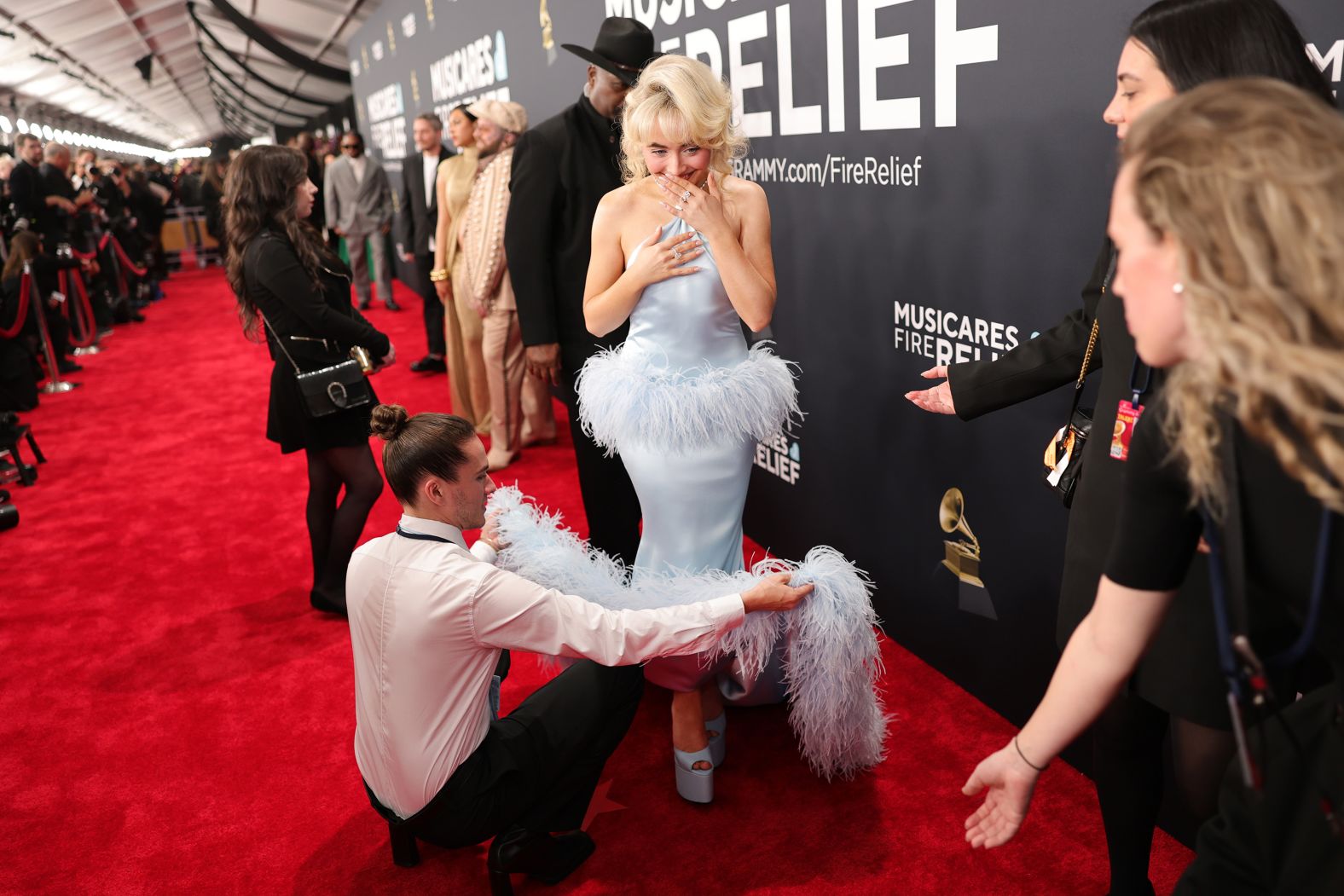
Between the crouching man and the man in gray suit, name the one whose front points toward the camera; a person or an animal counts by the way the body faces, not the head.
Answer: the man in gray suit

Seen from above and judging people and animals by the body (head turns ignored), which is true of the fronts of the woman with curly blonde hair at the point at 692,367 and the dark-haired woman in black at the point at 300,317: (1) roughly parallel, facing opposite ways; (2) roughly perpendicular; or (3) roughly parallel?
roughly perpendicular

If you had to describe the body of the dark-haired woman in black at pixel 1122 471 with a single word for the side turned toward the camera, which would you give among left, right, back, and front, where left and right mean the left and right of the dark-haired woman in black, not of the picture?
left

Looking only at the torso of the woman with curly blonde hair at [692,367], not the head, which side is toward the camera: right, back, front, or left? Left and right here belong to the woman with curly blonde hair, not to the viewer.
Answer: front

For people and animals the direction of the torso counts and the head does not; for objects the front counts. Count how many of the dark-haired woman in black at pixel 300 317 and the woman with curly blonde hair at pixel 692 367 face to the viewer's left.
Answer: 0

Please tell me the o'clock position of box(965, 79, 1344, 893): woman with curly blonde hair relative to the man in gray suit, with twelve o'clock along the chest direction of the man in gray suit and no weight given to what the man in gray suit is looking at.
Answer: The woman with curly blonde hair is roughly at 12 o'clock from the man in gray suit.

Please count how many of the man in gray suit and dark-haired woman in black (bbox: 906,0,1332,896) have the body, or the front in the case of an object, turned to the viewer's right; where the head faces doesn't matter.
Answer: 0

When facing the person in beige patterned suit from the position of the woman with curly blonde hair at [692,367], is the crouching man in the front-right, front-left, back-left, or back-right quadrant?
back-left

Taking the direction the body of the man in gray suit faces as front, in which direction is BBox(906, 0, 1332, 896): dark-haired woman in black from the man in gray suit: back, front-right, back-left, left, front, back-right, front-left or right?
front

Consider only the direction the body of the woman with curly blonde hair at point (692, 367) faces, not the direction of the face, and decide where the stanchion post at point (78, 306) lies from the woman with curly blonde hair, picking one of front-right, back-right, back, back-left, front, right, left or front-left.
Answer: back-right

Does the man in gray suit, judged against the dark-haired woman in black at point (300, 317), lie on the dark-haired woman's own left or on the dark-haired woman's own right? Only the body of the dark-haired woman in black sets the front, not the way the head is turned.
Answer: on the dark-haired woman's own left

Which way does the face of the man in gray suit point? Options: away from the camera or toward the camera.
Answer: toward the camera

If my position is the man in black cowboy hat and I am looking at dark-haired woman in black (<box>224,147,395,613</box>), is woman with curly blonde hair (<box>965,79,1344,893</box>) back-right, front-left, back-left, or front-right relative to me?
back-left

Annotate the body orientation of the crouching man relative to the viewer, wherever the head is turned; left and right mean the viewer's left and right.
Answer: facing away from the viewer and to the right of the viewer

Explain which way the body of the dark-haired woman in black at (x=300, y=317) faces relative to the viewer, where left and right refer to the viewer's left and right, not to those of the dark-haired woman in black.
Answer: facing to the right of the viewer

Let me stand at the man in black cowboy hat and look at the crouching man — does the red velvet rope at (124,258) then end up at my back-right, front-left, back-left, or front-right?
back-right

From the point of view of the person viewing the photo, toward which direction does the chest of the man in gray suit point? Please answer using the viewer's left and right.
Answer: facing the viewer

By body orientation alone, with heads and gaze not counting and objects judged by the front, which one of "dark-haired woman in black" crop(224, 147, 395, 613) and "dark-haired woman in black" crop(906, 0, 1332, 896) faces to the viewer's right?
"dark-haired woman in black" crop(224, 147, 395, 613)

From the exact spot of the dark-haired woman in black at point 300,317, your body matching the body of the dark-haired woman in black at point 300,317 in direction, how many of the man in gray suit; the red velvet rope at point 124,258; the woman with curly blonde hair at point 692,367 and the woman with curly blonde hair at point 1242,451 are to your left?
2

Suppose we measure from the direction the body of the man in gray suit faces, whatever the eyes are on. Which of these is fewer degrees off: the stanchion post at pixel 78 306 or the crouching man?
the crouching man
